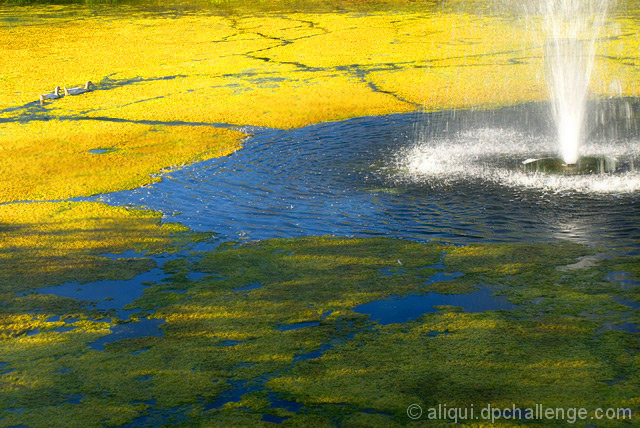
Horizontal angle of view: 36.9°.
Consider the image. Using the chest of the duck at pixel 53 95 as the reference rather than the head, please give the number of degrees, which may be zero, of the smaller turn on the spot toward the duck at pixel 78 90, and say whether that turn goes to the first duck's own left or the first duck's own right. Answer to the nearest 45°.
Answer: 0° — it already faces it

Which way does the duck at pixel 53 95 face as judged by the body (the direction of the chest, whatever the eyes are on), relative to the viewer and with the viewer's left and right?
facing to the right of the viewer

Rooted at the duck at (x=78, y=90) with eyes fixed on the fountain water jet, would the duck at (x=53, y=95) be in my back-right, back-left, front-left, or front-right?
back-right
